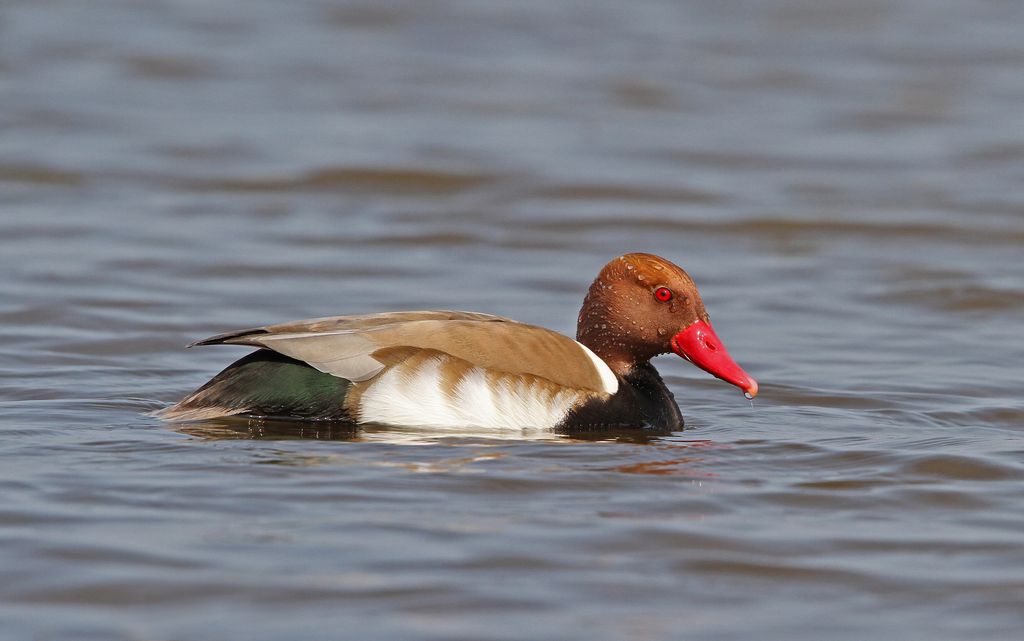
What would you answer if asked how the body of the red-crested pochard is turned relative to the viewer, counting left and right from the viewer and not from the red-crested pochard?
facing to the right of the viewer
